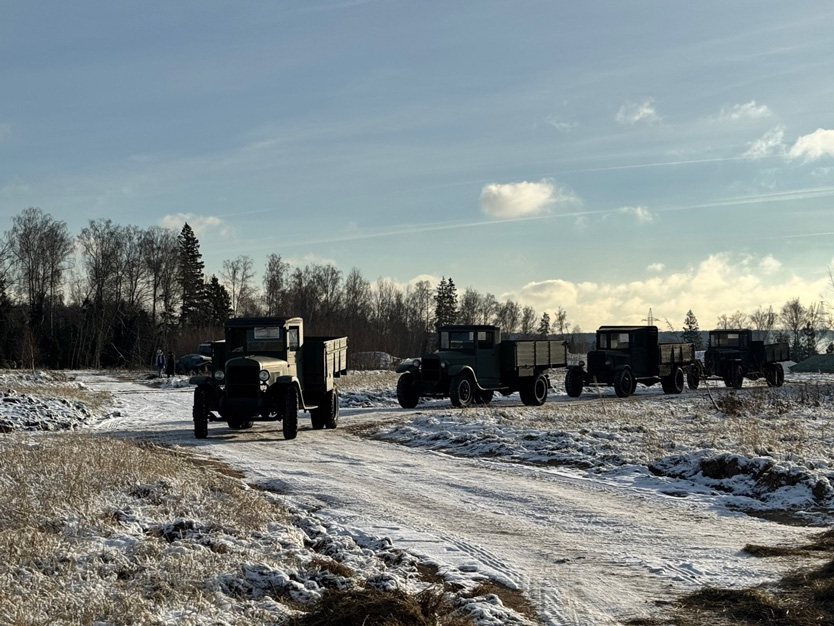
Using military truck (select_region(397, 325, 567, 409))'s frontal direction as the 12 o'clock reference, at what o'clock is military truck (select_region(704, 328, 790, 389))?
military truck (select_region(704, 328, 790, 389)) is roughly at 6 o'clock from military truck (select_region(397, 325, 567, 409)).

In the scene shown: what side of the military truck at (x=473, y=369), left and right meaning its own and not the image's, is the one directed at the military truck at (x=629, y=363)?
back

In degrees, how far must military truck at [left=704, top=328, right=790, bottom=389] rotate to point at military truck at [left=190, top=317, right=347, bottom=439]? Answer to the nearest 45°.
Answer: approximately 45° to its left

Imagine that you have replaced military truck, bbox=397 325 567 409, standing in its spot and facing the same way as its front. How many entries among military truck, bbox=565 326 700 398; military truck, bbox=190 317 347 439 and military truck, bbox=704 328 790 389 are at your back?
2

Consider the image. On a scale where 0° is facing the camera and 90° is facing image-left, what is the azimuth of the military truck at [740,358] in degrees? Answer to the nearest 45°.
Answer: approximately 45°

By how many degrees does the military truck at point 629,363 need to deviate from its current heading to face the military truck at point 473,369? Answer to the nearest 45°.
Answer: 0° — it already faces it

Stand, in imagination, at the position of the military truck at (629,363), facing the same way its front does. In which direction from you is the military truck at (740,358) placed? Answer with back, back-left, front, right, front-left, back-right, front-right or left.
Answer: back
